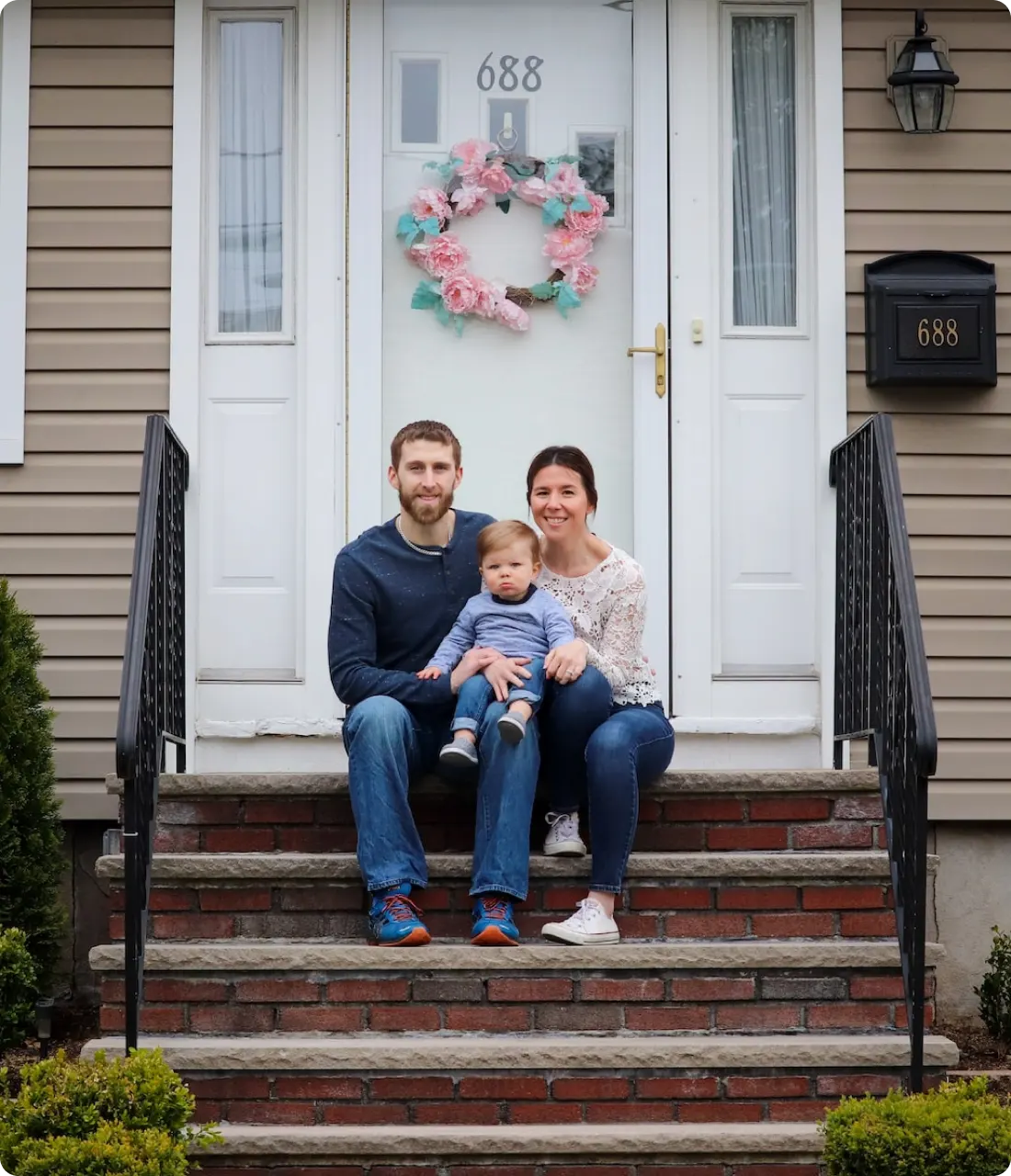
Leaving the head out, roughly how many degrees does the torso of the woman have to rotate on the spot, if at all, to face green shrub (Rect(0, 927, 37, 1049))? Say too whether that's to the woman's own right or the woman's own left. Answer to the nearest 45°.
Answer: approximately 45° to the woman's own right

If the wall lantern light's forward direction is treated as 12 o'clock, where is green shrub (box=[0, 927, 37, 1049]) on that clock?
The green shrub is roughly at 2 o'clock from the wall lantern light.

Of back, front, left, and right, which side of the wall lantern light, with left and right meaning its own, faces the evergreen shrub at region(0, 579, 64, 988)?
right

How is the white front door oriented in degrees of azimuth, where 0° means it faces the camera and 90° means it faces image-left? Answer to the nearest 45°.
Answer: approximately 0°

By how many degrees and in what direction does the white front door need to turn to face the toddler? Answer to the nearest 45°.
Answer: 0° — it already faces them

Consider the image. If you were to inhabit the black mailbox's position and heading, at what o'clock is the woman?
The woman is roughly at 1 o'clock from the black mailbox.
